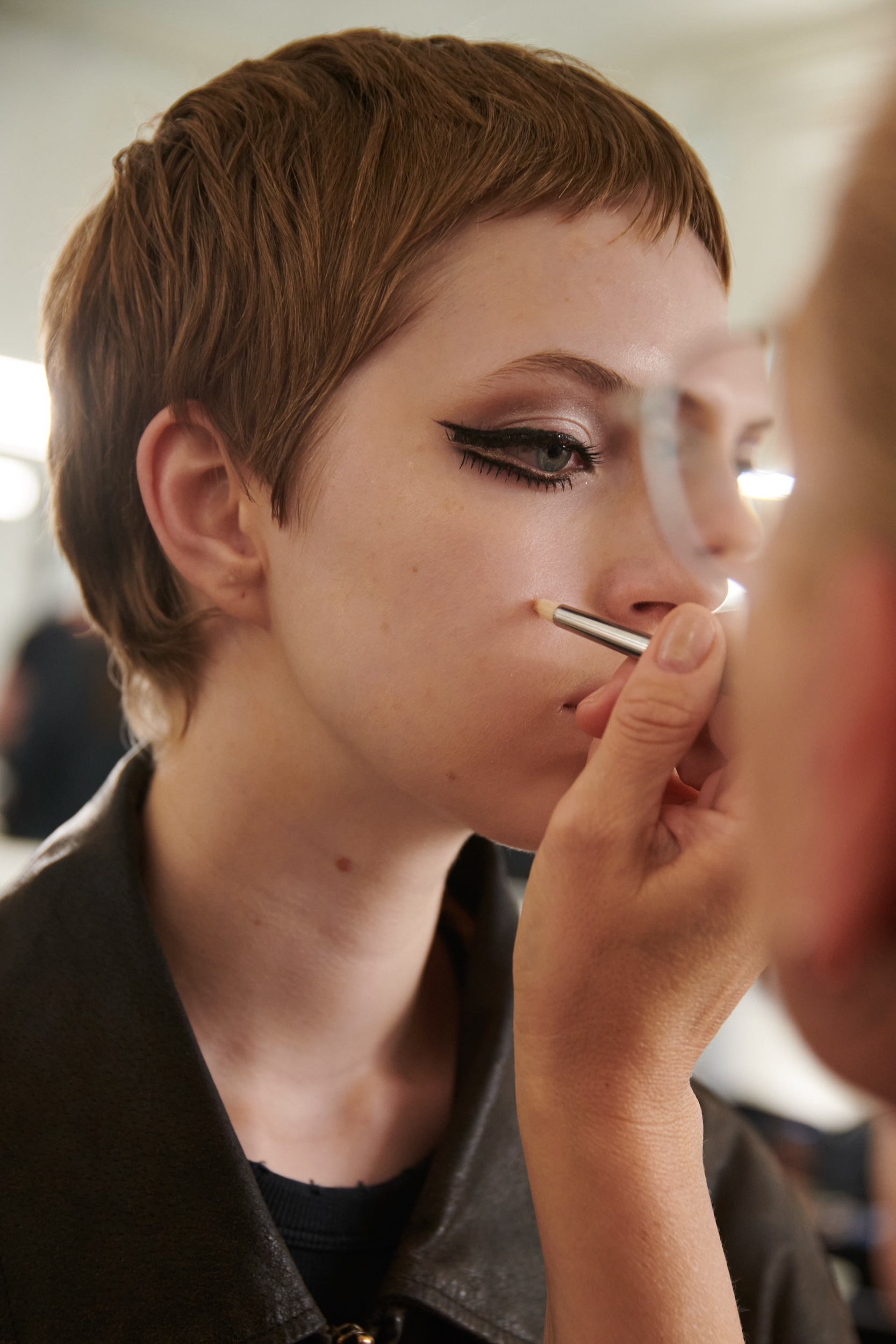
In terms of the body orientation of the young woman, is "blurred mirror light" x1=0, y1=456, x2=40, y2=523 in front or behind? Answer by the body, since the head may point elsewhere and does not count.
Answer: behind

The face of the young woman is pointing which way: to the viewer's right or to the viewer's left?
to the viewer's right

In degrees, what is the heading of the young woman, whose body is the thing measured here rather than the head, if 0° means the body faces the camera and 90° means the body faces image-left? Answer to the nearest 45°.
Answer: approximately 315°

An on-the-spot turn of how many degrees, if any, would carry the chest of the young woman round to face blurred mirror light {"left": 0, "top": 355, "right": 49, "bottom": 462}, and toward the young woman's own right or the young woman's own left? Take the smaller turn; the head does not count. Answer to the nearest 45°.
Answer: approximately 180°
